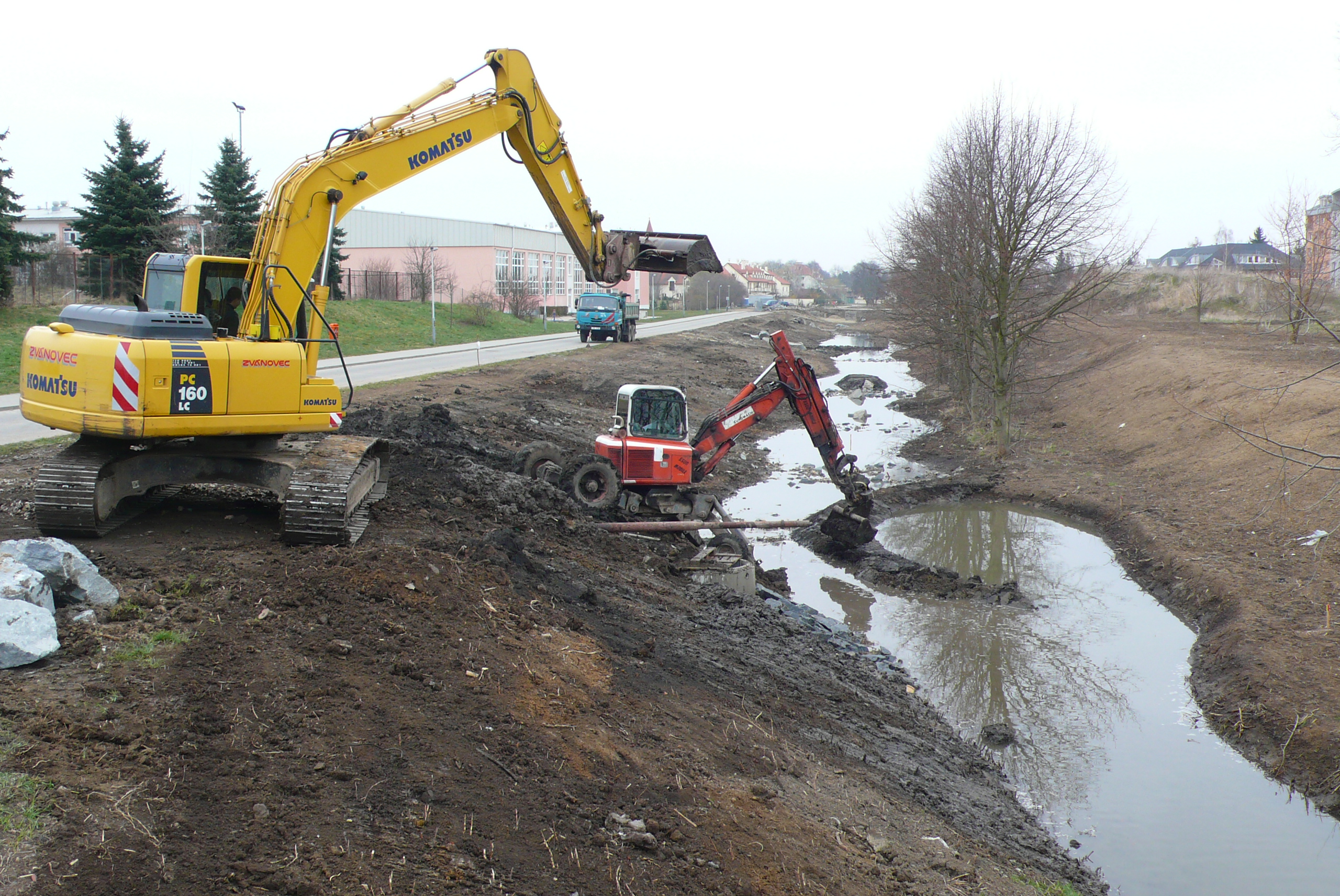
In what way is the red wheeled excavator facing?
to the viewer's right

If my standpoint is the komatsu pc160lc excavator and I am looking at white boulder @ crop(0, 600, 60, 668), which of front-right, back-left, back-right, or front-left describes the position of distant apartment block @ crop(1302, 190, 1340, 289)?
back-left

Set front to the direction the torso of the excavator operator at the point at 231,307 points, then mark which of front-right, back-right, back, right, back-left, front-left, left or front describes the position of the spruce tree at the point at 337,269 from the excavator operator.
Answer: left

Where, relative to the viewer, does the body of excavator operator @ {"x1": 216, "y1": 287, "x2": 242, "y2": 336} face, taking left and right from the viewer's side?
facing to the right of the viewer

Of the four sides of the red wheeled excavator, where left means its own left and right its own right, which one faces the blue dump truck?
left

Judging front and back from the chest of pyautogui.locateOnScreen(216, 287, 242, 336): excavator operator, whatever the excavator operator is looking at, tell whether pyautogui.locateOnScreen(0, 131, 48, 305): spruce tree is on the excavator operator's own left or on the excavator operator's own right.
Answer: on the excavator operator's own left

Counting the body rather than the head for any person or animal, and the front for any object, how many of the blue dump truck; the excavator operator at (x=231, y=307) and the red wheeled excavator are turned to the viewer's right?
2

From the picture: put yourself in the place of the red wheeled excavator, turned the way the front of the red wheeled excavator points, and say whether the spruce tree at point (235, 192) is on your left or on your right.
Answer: on your left

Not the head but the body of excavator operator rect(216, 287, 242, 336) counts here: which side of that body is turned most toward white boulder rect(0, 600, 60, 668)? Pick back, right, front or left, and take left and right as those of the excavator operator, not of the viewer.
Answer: right

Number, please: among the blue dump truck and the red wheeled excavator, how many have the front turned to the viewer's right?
1

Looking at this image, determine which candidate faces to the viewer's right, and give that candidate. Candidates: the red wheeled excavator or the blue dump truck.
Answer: the red wheeled excavator

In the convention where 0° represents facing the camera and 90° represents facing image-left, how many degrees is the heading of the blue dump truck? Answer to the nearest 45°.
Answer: approximately 45°

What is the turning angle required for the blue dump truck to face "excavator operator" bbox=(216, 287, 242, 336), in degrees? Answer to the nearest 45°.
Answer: approximately 45° to its left
